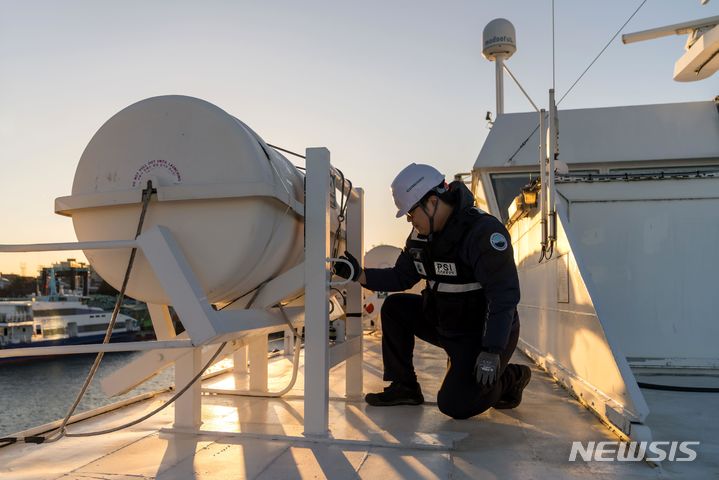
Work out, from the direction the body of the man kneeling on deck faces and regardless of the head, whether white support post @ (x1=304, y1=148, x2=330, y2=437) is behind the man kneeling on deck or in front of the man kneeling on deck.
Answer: in front

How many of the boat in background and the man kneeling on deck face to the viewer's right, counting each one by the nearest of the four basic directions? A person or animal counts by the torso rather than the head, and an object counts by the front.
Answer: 1

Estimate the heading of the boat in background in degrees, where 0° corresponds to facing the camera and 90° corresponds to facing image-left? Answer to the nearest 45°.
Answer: approximately 270°

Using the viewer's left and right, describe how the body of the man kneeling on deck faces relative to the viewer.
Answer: facing the viewer and to the left of the viewer

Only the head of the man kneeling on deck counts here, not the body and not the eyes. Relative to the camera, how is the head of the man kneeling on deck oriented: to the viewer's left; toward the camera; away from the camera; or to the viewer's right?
to the viewer's left

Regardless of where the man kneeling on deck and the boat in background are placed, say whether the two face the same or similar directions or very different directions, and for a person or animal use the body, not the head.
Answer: very different directions

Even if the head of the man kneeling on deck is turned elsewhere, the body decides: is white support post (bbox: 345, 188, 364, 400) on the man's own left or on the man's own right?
on the man's own right
